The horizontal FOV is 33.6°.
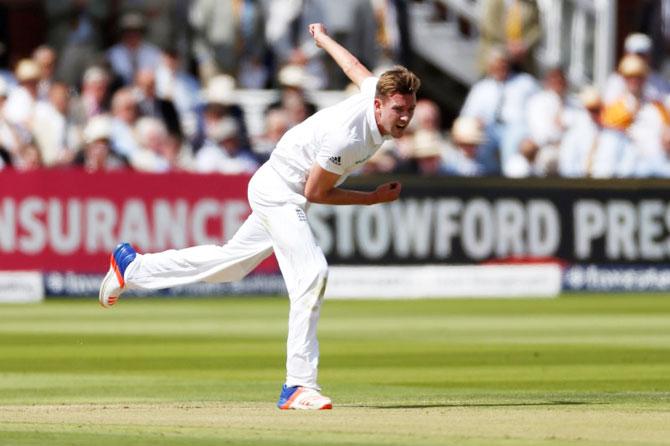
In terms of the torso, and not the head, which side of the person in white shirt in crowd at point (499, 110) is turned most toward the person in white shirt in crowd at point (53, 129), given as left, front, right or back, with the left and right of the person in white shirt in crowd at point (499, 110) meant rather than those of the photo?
right

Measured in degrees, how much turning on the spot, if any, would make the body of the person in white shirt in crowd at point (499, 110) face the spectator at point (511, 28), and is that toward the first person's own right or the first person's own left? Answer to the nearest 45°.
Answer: approximately 180°

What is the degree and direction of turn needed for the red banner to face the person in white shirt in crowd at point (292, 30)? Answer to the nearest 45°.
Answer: approximately 135° to its left

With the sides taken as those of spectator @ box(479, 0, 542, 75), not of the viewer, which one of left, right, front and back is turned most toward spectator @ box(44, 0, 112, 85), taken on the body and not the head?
right

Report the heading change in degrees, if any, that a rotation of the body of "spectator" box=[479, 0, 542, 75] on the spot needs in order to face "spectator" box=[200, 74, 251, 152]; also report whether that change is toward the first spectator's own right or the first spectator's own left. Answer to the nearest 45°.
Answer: approximately 45° to the first spectator's own right

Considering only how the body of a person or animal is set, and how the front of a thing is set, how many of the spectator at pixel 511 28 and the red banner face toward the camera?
2

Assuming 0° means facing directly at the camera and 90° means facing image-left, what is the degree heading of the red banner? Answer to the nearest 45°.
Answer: approximately 0°
